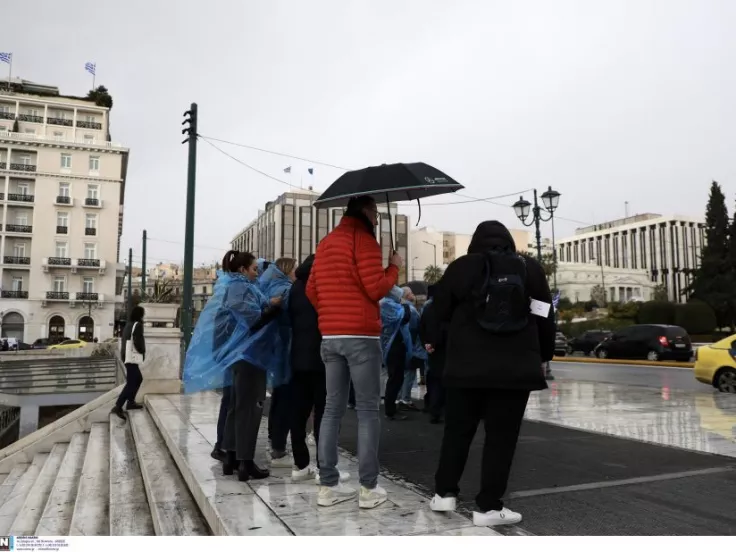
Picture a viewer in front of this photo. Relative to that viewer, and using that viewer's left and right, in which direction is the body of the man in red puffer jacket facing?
facing away from the viewer and to the right of the viewer

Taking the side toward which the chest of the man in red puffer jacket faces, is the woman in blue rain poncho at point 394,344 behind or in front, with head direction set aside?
in front

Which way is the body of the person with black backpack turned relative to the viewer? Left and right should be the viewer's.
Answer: facing away from the viewer

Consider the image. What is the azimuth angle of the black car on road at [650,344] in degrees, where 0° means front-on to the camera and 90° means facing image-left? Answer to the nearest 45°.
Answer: approximately 135°

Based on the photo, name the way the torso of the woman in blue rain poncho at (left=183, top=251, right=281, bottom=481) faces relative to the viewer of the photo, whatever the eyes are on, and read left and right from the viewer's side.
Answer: facing to the right of the viewer

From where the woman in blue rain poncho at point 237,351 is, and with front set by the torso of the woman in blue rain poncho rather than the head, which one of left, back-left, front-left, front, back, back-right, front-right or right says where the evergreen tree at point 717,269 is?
front-left

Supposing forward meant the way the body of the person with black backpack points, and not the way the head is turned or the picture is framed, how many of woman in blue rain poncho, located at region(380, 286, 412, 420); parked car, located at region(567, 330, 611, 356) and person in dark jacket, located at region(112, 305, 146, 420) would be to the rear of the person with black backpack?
0

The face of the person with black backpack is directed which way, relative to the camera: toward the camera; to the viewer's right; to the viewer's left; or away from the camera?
away from the camera

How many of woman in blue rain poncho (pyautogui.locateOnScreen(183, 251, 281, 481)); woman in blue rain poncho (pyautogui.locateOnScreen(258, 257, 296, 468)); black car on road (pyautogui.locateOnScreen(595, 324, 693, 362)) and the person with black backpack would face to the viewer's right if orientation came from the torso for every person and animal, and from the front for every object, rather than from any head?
2

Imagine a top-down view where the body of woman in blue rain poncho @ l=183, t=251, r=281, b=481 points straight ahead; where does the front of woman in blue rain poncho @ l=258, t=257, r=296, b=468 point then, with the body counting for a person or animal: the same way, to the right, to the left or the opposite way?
the same way

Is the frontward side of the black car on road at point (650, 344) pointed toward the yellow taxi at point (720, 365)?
no

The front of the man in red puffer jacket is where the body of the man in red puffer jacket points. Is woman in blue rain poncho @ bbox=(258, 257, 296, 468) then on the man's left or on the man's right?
on the man's left
